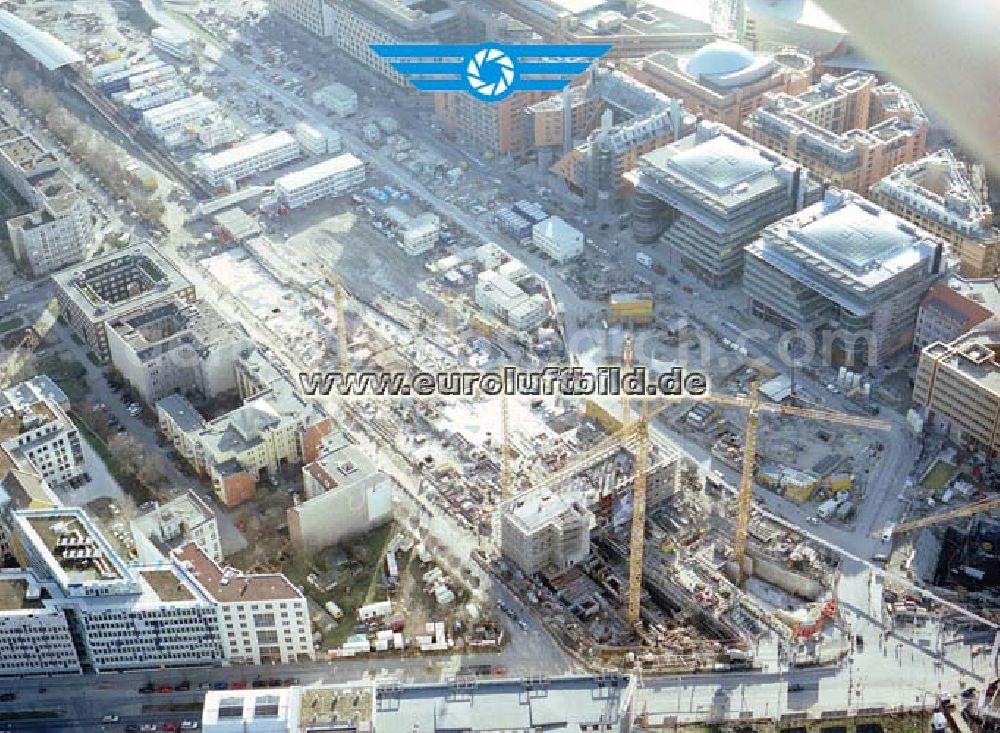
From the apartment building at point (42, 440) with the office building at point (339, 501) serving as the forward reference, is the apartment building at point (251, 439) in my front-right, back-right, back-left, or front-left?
front-left

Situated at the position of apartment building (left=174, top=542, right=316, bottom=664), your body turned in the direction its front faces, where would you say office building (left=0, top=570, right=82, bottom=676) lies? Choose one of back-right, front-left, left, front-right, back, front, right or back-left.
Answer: right

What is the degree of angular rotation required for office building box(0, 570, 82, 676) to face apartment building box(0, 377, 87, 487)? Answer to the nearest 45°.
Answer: approximately 180°

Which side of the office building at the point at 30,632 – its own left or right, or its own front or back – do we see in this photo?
front

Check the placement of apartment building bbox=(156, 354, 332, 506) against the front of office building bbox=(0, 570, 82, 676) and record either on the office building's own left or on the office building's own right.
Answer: on the office building's own left

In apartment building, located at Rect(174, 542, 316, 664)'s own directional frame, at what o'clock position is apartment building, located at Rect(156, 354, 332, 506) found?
apartment building, located at Rect(156, 354, 332, 506) is roughly at 6 o'clock from apartment building, located at Rect(174, 542, 316, 664).

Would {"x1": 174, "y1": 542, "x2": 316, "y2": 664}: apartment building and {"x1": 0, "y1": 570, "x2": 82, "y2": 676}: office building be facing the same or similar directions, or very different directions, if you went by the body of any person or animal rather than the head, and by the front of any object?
same or similar directions

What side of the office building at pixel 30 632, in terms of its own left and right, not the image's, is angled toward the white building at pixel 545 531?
left

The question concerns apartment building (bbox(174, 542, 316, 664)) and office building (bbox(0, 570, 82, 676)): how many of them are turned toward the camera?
2

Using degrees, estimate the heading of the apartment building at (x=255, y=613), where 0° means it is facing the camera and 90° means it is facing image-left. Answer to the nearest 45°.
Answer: approximately 0°

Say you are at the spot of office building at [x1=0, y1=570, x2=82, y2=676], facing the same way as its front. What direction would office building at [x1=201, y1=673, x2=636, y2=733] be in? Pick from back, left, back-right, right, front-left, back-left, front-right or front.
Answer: front-left

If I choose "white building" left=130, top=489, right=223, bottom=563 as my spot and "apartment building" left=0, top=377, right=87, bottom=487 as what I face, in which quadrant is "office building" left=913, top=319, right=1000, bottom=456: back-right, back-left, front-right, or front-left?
back-right

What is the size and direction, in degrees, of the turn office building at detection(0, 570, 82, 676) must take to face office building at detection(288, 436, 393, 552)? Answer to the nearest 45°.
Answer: approximately 90° to its left
